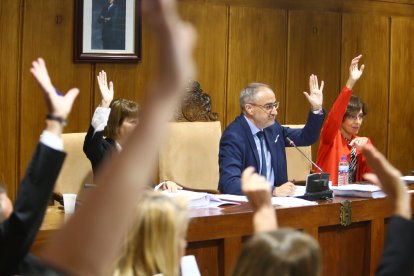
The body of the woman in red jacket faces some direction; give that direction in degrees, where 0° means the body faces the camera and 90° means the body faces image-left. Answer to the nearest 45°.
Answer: approximately 315°

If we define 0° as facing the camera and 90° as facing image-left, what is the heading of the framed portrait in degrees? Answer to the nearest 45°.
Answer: approximately 0°

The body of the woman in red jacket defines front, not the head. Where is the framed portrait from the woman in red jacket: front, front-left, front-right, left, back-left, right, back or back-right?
back-right

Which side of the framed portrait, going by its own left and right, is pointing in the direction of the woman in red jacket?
left

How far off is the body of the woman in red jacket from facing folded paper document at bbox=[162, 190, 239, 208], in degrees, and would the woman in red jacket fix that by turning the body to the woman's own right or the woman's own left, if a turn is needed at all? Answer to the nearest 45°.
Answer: approximately 90° to the woman's own right

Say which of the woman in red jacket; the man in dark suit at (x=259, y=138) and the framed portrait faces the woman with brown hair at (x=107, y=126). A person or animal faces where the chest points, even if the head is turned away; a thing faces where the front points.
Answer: the framed portrait

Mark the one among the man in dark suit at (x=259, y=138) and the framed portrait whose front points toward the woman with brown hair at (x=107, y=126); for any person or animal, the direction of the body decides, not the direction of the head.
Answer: the framed portrait

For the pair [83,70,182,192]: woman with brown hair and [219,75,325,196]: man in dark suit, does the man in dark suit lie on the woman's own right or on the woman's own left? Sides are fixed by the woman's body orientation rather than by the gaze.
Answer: on the woman's own left

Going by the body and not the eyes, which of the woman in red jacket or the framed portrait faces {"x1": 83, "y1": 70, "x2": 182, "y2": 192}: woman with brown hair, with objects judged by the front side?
the framed portrait

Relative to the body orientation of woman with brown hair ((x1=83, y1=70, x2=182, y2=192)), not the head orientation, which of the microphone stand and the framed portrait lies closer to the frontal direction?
the microphone stand

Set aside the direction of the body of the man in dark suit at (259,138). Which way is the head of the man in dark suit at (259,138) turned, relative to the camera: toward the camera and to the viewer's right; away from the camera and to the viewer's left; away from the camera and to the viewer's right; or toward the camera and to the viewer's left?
toward the camera and to the viewer's right
